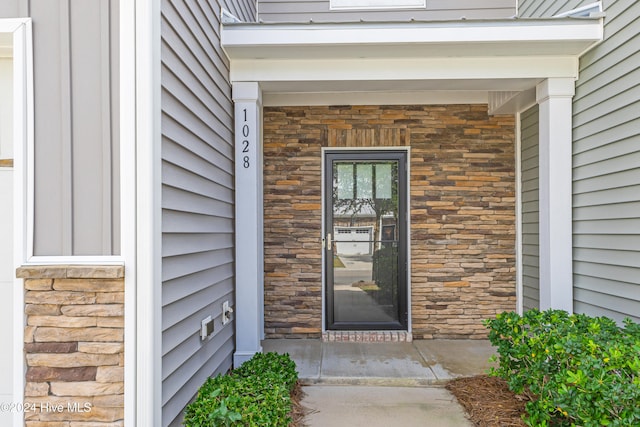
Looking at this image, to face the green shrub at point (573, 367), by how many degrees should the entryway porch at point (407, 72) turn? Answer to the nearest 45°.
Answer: approximately 45° to its left

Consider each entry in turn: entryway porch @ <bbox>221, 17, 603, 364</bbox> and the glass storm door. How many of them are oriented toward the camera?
2

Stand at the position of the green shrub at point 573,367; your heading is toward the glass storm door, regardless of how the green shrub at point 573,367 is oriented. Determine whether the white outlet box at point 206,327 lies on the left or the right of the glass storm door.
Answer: left

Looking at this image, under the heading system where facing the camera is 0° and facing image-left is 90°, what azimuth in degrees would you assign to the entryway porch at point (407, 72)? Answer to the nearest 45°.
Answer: approximately 0°
